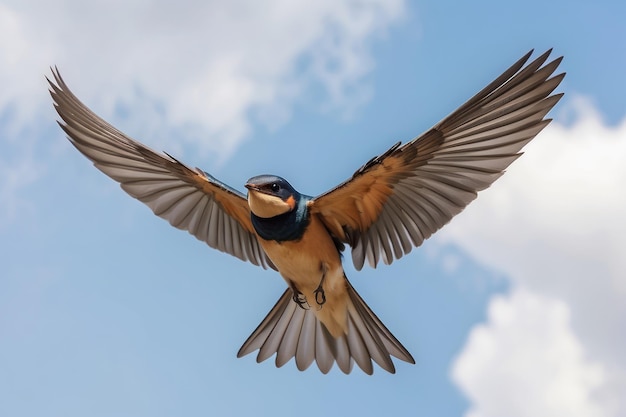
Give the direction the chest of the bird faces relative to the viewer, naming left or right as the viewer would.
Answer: facing the viewer and to the left of the viewer
